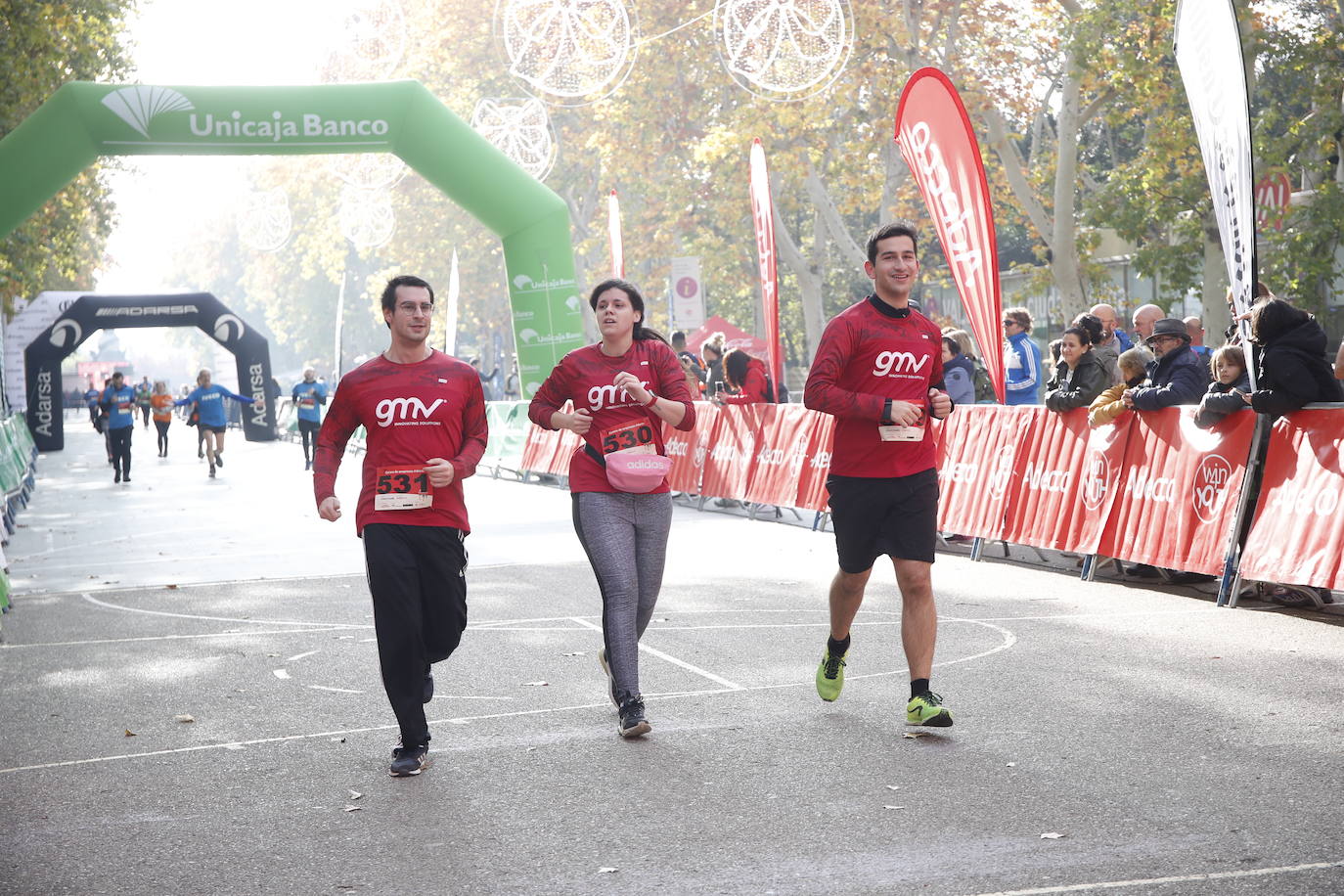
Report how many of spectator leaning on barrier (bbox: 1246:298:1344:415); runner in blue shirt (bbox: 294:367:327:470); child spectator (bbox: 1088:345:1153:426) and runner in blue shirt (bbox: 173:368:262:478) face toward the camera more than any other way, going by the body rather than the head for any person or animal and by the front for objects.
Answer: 2

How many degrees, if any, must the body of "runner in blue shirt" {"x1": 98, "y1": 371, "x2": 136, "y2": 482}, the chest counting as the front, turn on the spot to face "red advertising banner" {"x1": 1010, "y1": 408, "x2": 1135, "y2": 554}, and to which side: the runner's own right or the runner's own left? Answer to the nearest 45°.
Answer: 0° — they already face it

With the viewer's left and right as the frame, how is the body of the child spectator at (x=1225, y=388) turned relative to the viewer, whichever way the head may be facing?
facing the viewer and to the left of the viewer

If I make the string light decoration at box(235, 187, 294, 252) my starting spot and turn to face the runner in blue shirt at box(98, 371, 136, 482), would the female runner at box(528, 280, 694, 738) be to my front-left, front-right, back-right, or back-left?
front-left

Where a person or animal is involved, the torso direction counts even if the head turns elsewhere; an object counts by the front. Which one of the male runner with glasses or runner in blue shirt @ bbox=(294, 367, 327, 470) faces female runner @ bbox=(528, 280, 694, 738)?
the runner in blue shirt

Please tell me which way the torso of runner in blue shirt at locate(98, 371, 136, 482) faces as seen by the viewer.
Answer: toward the camera

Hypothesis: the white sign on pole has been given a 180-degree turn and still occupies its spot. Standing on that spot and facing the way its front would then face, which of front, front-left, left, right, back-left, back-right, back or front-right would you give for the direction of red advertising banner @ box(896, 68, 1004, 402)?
back

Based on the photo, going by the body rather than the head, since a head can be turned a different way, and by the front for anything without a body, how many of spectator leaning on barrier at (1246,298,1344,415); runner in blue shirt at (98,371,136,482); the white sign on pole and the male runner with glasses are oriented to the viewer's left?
1

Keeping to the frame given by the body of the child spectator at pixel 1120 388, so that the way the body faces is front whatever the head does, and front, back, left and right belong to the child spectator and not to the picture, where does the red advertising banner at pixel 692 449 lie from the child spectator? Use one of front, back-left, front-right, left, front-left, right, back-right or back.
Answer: front-right

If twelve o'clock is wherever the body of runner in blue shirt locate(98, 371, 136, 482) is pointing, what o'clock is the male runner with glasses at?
The male runner with glasses is roughly at 12 o'clock from the runner in blue shirt.

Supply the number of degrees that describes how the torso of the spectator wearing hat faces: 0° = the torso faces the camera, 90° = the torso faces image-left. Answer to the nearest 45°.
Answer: approximately 45°

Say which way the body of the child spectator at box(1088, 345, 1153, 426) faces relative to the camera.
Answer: to the viewer's left

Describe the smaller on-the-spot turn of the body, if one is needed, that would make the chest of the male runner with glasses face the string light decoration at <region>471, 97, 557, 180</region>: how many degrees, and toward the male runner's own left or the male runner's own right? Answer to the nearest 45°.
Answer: approximately 180°
